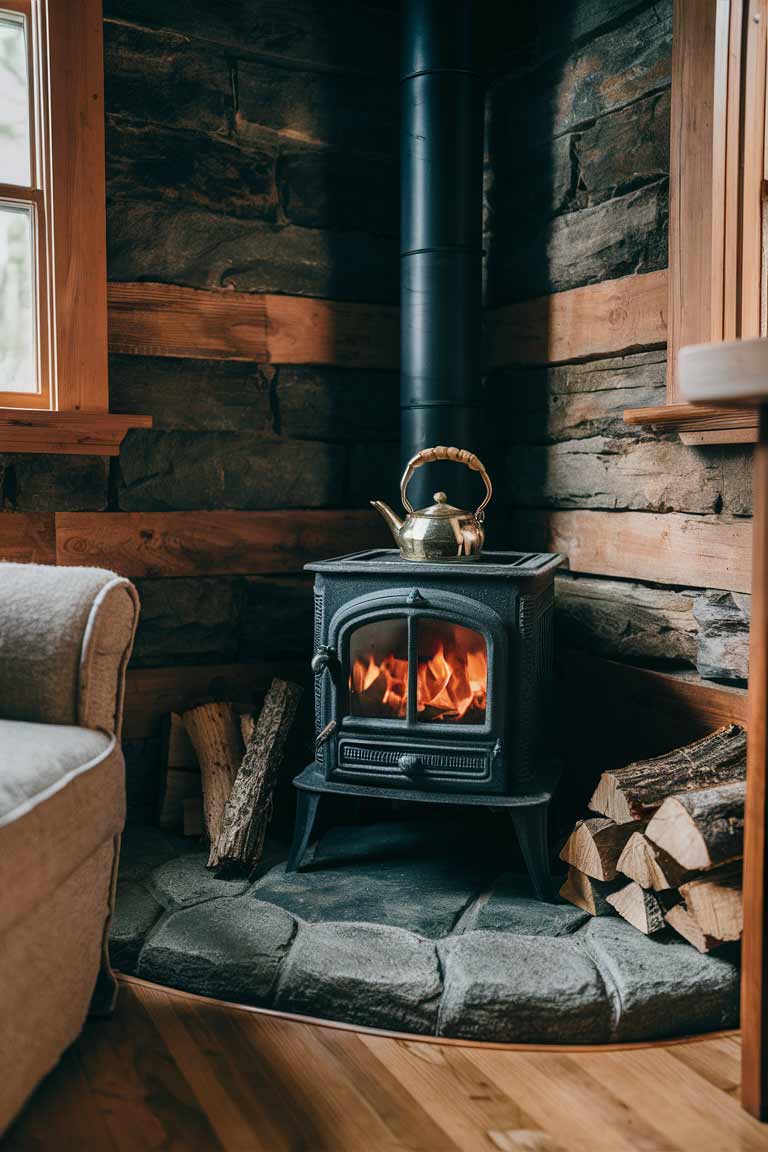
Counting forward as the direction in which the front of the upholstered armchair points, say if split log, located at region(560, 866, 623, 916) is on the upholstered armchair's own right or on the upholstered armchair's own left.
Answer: on the upholstered armchair's own left

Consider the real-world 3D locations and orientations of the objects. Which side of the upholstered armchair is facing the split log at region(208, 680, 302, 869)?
left

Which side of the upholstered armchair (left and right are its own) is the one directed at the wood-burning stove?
left

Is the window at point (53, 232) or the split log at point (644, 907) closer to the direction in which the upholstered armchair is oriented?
the split log

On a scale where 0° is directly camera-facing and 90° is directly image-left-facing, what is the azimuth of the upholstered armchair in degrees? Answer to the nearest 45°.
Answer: approximately 315°

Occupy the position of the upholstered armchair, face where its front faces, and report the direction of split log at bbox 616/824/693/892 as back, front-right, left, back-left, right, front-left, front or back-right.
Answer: front-left

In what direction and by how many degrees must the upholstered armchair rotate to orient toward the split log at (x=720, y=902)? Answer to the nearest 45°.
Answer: approximately 45° to its left

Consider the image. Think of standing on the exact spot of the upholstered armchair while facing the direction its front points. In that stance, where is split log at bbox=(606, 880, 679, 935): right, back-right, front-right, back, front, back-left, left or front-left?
front-left
